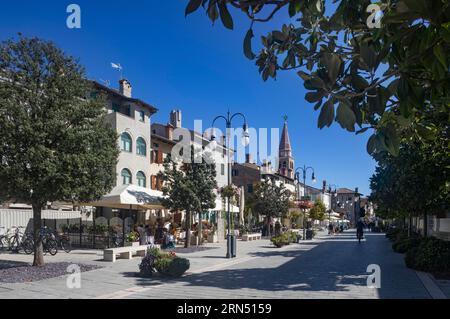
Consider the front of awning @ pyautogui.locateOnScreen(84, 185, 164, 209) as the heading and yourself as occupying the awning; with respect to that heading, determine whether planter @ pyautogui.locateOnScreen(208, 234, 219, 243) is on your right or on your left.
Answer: on your left

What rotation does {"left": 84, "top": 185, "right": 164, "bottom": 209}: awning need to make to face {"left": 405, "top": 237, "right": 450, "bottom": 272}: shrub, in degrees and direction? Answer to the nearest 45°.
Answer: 0° — it already faces it

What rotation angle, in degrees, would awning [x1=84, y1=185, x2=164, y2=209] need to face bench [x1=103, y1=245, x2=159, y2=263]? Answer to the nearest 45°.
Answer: approximately 45° to its right

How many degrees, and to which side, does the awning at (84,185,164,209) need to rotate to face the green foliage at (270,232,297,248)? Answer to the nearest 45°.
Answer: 0° — it already faces it

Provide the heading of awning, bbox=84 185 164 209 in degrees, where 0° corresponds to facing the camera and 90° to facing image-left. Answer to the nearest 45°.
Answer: approximately 315°
